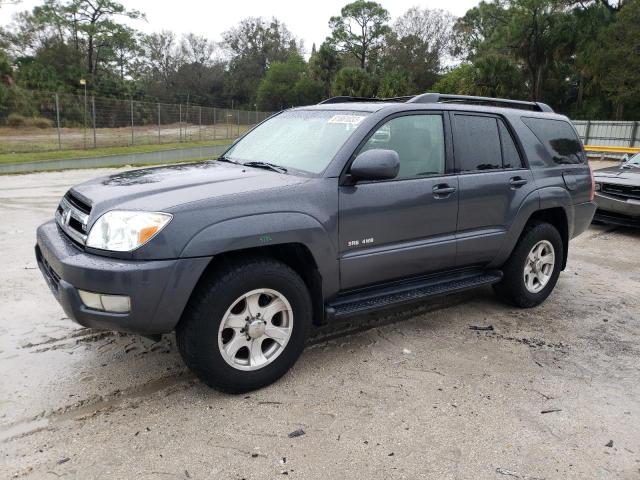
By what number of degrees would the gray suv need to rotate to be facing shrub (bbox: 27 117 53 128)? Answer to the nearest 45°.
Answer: approximately 90° to its right

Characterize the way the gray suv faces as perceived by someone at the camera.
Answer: facing the viewer and to the left of the viewer

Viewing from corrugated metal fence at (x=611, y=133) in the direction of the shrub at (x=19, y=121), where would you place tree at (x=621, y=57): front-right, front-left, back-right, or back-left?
back-right

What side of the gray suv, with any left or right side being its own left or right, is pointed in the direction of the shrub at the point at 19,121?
right

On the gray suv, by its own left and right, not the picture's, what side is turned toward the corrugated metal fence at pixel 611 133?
back

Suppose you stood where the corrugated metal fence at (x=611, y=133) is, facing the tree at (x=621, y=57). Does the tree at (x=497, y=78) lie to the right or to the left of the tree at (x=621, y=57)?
left

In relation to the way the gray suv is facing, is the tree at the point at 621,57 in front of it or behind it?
behind

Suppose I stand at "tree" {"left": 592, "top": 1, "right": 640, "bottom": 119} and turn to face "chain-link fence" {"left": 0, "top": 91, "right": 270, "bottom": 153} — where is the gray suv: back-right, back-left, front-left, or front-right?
front-left

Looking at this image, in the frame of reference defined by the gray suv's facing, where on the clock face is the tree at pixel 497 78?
The tree is roughly at 5 o'clock from the gray suv.

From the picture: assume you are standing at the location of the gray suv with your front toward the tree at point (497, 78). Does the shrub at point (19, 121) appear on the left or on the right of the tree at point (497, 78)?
left

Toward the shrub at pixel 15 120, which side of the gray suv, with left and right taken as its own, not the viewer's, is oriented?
right

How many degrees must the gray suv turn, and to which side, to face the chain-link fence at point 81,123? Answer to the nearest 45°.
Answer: approximately 90° to its right
